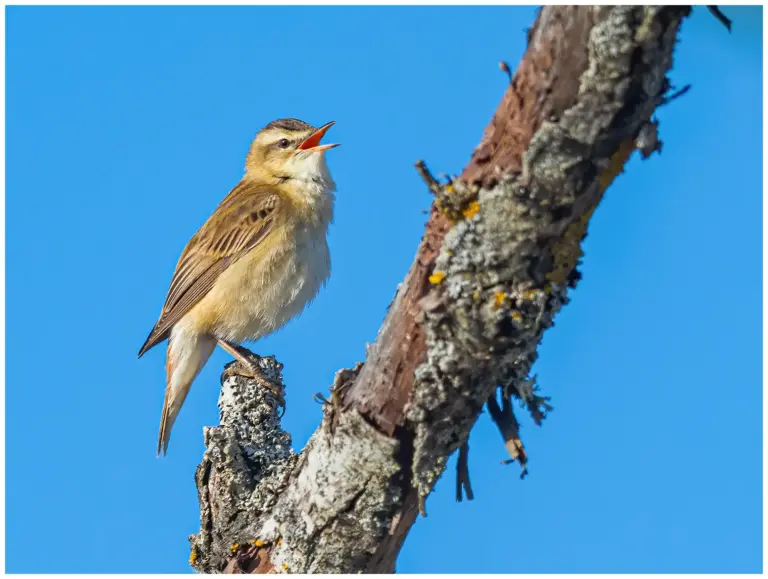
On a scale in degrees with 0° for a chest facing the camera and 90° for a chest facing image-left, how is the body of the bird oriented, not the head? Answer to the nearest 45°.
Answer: approximately 270°
